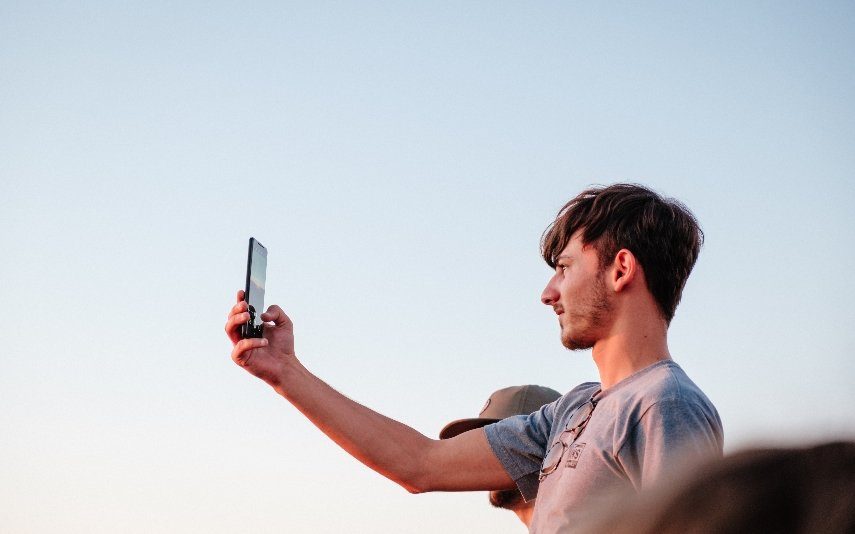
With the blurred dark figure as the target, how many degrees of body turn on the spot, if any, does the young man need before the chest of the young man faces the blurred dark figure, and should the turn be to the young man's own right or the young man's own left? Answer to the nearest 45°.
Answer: approximately 45° to the young man's own left

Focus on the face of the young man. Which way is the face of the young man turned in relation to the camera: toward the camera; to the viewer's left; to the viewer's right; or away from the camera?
to the viewer's left

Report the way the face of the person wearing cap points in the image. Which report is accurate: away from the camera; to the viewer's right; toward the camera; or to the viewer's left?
to the viewer's left

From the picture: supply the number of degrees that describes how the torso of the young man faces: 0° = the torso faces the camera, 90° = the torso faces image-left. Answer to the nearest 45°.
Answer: approximately 45°
